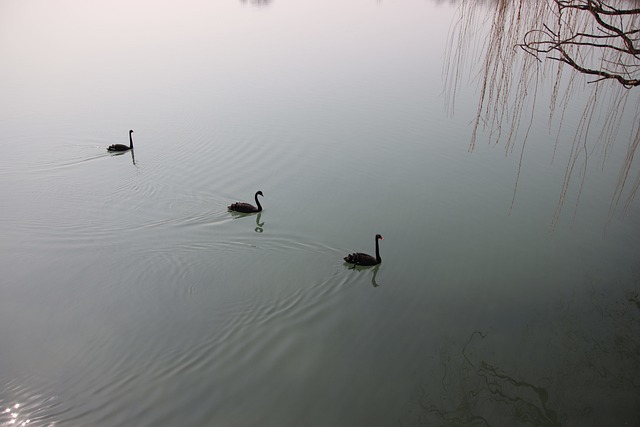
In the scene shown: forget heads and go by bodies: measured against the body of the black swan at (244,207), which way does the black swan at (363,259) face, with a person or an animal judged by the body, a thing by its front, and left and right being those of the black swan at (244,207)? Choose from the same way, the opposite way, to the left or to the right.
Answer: the same way

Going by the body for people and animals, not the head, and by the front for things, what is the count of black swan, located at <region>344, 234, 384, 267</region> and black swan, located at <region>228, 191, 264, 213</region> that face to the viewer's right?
2

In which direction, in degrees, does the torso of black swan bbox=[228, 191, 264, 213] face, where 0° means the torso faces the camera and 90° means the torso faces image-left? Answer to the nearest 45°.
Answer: approximately 270°

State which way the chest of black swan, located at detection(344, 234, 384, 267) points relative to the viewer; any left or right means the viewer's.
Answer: facing to the right of the viewer

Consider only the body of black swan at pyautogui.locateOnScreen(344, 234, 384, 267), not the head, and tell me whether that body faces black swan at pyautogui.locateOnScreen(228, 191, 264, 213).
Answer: no

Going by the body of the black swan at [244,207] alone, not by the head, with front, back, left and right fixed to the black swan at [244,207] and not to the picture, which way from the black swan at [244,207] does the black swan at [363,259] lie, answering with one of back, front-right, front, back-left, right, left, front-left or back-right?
front-right
